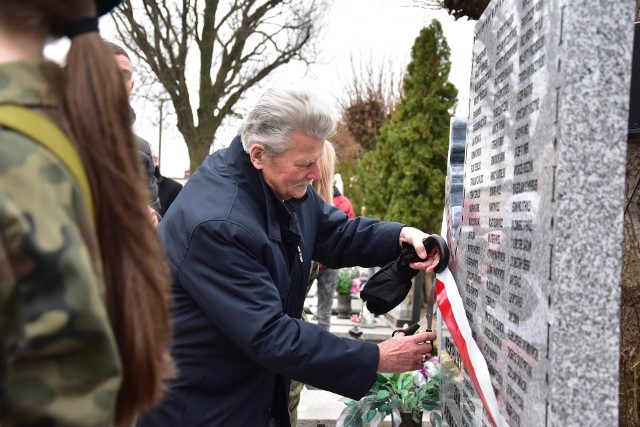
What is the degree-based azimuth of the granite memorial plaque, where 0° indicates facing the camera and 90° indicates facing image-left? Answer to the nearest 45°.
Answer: approximately 90°

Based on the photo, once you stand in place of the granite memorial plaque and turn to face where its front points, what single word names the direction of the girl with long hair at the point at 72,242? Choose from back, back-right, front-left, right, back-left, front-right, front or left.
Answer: front-left

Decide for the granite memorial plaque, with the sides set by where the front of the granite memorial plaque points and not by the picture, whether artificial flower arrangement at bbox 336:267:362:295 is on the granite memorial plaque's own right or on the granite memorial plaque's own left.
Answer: on the granite memorial plaque's own right
